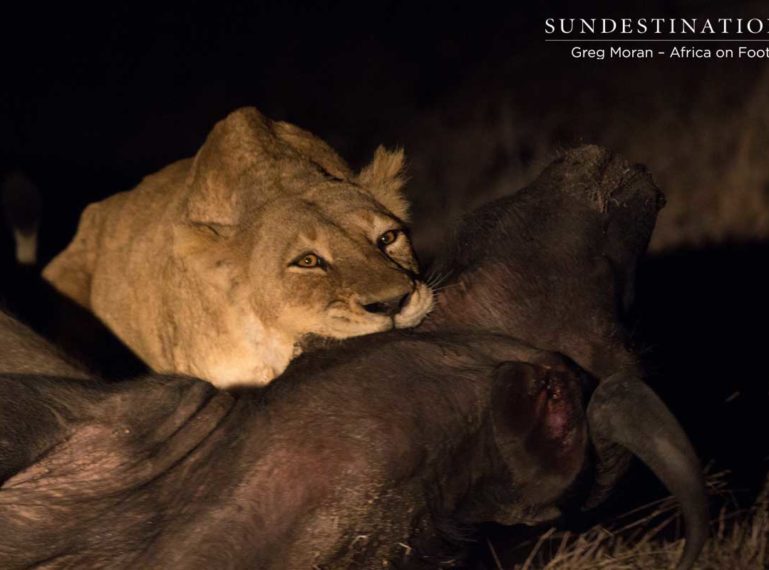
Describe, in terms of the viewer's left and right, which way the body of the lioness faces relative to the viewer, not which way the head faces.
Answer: facing the viewer and to the right of the viewer
